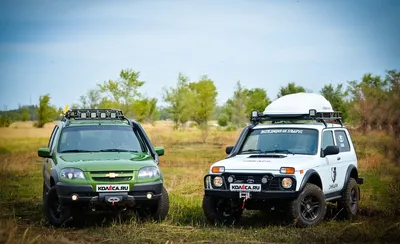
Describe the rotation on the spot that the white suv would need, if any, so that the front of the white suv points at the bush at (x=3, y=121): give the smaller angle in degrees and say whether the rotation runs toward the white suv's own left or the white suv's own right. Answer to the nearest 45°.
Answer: approximately 90° to the white suv's own right

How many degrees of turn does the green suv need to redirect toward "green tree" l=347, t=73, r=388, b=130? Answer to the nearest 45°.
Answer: approximately 135° to its left

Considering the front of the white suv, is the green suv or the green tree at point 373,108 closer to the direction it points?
the green suv

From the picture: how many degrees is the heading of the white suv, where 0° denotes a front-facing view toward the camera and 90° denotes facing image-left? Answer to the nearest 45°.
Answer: approximately 45°

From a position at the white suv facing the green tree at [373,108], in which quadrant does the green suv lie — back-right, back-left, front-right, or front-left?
back-left

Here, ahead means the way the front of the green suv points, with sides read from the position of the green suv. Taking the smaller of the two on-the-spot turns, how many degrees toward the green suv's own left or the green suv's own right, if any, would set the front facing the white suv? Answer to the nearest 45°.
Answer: approximately 90° to the green suv's own left

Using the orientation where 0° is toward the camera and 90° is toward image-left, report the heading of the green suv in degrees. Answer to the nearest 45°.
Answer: approximately 0°

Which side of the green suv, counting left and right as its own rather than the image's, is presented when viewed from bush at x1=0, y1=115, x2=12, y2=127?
back

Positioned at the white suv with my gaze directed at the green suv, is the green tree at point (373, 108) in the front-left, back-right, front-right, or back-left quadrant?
back-right
